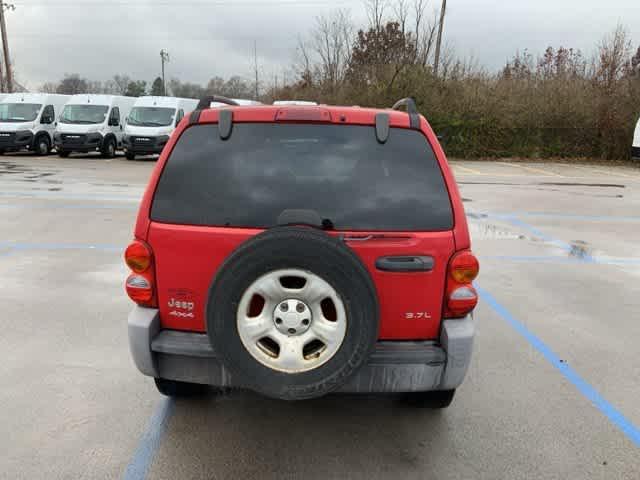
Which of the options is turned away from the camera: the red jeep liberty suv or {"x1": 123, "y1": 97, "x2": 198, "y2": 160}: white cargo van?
the red jeep liberty suv

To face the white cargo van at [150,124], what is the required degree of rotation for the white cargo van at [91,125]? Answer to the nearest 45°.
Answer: approximately 90° to its left

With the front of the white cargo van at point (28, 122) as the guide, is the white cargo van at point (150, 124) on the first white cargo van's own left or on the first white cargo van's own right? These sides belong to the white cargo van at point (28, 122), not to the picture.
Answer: on the first white cargo van's own left

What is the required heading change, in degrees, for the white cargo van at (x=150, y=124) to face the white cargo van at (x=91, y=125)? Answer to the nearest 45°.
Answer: approximately 90° to its right

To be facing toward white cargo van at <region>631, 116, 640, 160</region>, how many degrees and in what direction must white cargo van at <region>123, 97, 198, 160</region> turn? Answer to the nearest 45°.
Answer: approximately 135° to its left

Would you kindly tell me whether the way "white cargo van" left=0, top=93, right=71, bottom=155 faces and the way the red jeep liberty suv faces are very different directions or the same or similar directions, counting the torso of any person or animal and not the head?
very different directions

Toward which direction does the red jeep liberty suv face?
away from the camera

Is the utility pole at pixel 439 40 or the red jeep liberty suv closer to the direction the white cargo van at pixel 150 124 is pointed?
the red jeep liberty suv

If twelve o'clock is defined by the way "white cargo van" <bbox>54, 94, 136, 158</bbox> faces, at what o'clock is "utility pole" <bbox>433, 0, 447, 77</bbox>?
The utility pole is roughly at 7 o'clock from the white cargo van.

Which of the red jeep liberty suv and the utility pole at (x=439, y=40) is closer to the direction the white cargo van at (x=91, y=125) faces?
the red jeep liberty suv
